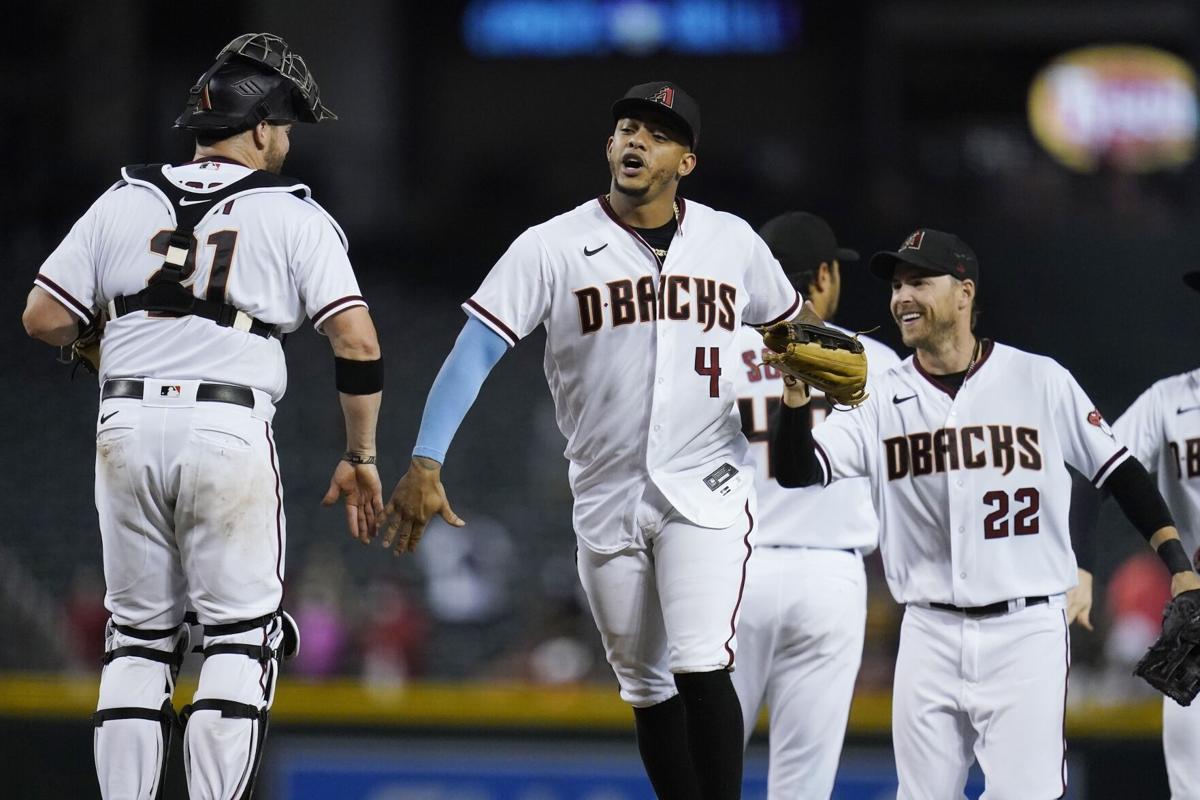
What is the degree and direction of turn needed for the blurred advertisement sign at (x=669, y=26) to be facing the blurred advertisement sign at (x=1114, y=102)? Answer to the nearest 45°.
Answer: approximately 90° to its left

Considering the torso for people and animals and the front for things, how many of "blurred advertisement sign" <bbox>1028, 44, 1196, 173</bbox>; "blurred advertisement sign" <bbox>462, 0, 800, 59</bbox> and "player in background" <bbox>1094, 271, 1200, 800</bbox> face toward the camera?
3

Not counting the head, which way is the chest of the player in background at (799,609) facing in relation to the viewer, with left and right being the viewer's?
facing away from the viewer and to the right of the viewer

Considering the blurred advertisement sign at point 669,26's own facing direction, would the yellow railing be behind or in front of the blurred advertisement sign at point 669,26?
in front

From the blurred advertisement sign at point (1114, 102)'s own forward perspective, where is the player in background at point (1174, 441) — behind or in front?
in front

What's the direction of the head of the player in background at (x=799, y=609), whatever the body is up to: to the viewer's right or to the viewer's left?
to the viewer's right

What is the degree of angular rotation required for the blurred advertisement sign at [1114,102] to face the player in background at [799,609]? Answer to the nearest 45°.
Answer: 0° — it already faces them

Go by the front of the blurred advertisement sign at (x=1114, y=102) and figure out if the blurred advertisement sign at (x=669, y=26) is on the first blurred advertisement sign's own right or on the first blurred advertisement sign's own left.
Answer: on the first blurred advertisement sign's own right

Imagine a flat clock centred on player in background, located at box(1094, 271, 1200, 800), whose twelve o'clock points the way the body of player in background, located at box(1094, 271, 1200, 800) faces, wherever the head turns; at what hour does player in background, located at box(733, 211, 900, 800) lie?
player in background, located at box(733, 211, 900, 800) is roughly at 2 o'clock from player in background, located at box(1094, 271, 1200, 800).

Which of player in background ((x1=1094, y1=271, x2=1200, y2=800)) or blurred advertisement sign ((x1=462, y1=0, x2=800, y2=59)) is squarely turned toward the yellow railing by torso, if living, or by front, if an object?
the blurred advertisement sign

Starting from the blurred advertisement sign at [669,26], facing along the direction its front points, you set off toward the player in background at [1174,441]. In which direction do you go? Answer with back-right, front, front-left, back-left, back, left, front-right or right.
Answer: front

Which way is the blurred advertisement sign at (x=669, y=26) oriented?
toward the camera
